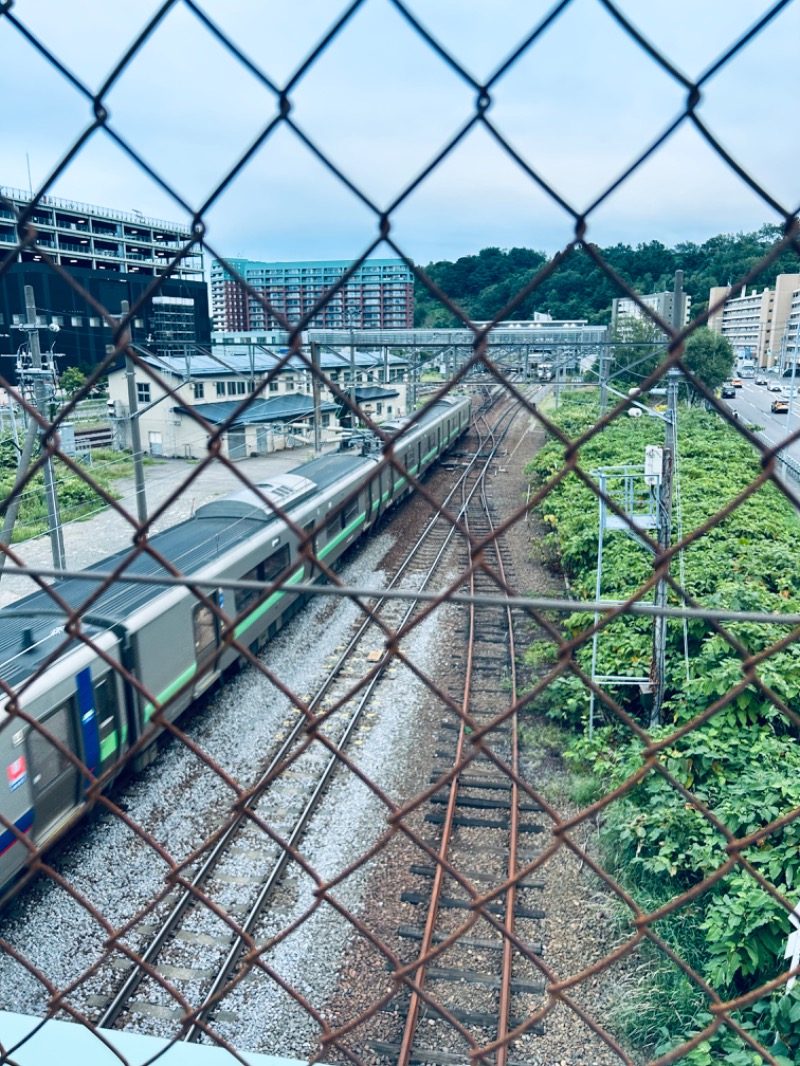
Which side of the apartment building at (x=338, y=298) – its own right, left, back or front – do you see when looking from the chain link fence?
front

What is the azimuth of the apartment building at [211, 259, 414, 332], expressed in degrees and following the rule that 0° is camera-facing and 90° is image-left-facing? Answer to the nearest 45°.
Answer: approximately 0°
